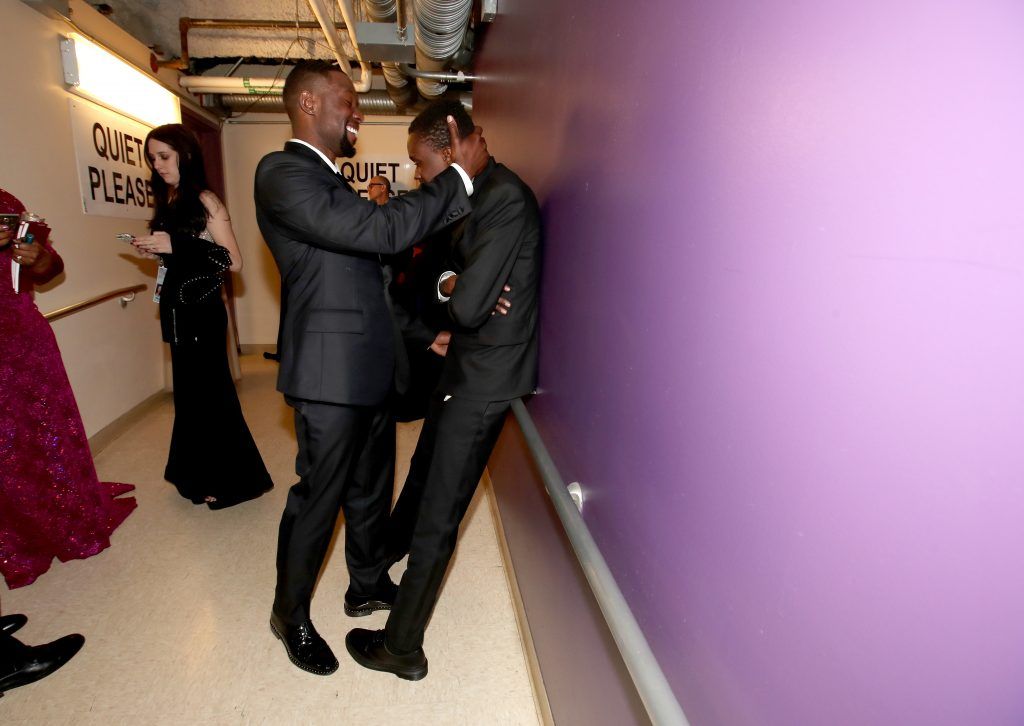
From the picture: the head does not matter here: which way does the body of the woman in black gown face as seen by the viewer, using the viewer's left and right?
facing the viewer and to the left of the viewer

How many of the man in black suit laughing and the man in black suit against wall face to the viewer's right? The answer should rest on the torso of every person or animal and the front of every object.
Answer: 1

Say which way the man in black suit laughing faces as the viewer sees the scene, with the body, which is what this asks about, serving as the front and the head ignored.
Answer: to the viewer's right

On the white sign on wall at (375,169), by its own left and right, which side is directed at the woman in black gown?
front

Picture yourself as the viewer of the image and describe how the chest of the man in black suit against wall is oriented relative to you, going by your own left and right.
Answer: facing to the left of the viewer

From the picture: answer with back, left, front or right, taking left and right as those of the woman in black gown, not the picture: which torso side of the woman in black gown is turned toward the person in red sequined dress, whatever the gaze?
front

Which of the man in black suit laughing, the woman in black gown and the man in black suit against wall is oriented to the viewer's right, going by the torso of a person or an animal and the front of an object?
the man in black suit laughing

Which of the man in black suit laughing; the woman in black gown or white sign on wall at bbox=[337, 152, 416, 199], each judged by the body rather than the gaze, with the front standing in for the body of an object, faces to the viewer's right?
the man in black suit laughing

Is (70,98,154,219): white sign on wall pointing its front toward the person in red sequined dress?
no

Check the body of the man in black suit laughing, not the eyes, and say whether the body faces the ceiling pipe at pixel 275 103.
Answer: no

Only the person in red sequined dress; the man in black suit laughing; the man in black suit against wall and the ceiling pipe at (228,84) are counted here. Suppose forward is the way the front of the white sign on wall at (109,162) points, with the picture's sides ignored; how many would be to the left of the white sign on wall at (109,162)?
1

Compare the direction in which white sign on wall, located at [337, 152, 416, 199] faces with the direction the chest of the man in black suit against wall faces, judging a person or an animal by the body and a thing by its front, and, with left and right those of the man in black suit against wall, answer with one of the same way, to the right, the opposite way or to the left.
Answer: to the left

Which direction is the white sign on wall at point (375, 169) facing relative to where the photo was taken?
toward the camera

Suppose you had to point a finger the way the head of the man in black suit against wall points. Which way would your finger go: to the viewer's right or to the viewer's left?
to the viewer's left

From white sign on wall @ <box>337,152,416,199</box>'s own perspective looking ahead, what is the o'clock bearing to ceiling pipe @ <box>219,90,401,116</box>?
The ceiling pipe is roughly at 3 o'clock from the white sign on wall.

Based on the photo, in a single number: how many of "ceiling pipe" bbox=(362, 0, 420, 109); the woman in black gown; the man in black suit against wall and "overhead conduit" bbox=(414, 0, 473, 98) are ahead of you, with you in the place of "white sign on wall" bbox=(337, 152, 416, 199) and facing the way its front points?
4

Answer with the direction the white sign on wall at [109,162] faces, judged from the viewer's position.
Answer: facing the viewer and to the right of the viewer

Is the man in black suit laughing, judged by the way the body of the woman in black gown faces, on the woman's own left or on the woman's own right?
on the woman's own left

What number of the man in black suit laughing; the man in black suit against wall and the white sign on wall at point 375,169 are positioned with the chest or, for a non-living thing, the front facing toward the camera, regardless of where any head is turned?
1

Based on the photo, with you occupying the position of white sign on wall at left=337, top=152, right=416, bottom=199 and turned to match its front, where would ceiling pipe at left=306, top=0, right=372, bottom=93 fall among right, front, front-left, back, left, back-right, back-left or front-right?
front

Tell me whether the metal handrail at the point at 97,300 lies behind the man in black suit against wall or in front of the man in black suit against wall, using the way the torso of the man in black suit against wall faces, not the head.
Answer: in front
